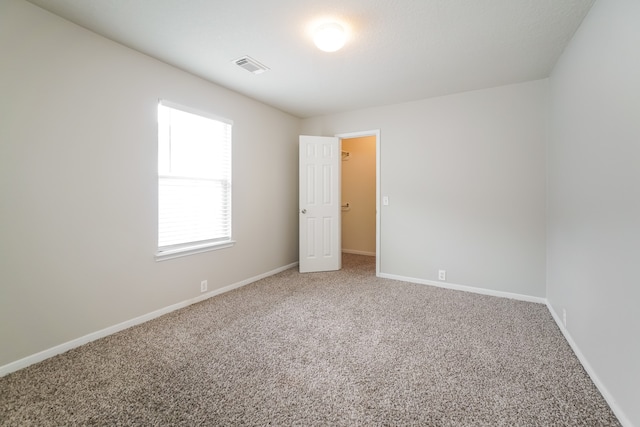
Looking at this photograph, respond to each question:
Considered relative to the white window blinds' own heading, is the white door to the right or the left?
on its left

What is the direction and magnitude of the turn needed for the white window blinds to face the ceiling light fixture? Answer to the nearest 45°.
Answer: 0° — it already faces it

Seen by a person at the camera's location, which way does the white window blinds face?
facing the viewer and to the right of the viewer

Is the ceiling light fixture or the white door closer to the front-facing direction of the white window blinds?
the ceiling light fixture

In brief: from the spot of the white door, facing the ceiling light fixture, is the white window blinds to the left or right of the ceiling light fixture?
right
